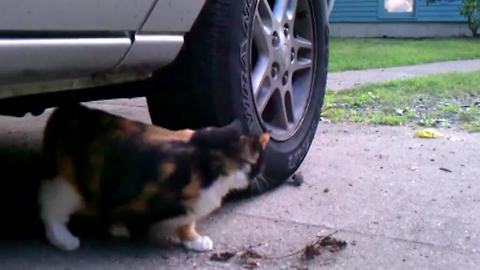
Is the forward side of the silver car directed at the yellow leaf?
yes

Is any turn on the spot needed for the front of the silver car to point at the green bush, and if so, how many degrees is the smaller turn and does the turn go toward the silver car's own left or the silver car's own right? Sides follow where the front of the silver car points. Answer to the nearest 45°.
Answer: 0° — it already faces it

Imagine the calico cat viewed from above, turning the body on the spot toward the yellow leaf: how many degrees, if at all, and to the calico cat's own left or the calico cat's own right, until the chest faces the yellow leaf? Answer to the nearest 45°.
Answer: approximately 45° to the calico cat's own left

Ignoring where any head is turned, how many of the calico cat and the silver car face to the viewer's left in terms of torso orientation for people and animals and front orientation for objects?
0

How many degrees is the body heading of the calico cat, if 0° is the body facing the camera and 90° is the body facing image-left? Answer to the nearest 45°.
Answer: approximately 270°
